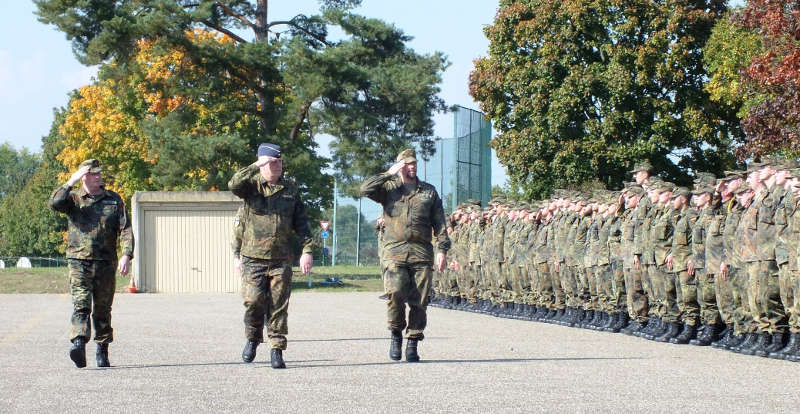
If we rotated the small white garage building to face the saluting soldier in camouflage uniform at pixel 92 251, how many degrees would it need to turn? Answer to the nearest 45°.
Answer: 0° — it already faces them

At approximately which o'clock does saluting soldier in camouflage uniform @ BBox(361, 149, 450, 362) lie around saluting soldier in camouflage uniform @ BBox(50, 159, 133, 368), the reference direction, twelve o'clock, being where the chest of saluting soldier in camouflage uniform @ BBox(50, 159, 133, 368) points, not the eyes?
saluting soldier in camouflage uniform @ BBox(361, 149, 450, 362) is roughly at 9 o'clock from saluting soldier in camouflage uniform @ BBox(50, 159, 133, 368).

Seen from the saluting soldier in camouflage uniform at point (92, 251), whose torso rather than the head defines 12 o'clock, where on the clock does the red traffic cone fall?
The red traffic cone is roughly at 6 o'clock from the saluting soldier in camouflage uniform.

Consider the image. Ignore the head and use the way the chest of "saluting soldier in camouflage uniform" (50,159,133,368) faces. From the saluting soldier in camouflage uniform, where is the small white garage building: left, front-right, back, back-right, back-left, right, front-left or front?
back

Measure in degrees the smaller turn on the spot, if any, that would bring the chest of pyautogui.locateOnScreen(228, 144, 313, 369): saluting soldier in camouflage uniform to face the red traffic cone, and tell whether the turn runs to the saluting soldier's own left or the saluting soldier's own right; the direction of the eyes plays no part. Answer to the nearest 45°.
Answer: approximately 180°

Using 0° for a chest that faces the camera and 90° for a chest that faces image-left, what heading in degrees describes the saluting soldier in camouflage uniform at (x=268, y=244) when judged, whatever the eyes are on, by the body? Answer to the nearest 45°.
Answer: approximately 0°

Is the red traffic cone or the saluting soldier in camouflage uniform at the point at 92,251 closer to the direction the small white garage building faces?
the saluting soldier in camouflage uniform

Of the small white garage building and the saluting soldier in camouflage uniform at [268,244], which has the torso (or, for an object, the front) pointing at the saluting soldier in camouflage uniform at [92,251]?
the small white garage building

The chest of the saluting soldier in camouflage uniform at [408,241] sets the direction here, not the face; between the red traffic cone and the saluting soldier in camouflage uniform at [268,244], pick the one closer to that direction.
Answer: the saluting soldier in camouflage uniform
